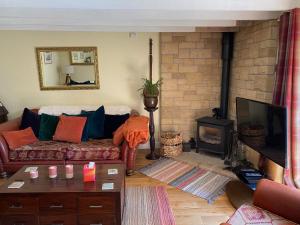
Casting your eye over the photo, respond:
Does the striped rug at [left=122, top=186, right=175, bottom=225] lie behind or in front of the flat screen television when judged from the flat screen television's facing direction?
in front

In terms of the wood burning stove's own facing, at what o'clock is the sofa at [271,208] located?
The sofa is roughly at 10 o'clock from the wood burning stove.

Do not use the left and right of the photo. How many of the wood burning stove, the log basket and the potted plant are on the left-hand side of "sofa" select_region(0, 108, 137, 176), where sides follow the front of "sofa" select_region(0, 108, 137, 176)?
3

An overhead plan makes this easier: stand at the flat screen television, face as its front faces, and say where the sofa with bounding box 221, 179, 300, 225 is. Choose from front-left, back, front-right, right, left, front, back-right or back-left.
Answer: front-left

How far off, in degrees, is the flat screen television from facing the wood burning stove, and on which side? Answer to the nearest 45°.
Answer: approximately 90° to its right

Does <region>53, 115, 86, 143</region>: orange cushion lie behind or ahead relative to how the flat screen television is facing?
ahead

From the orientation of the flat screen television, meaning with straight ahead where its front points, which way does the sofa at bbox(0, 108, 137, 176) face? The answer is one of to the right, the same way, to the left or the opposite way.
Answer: to the left

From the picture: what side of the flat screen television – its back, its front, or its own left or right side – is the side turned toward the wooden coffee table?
front

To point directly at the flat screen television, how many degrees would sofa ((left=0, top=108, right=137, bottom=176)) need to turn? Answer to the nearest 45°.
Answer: approximately 45° to its left

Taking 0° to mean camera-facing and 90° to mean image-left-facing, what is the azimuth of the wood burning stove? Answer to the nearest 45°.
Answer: approximately 45°

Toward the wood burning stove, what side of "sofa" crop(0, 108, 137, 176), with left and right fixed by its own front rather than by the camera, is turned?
left

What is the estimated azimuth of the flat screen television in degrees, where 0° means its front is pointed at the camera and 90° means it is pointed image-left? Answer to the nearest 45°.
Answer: approximately 45°
